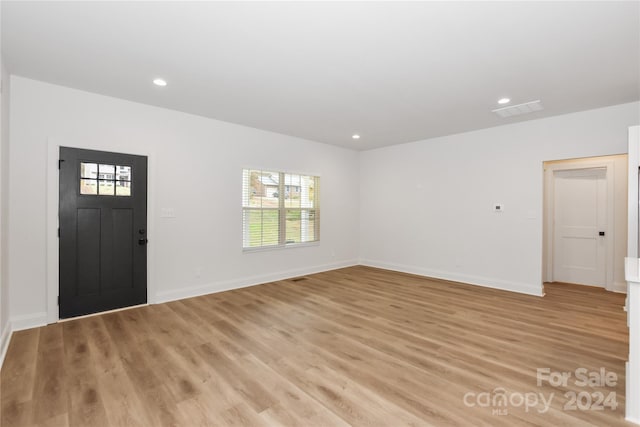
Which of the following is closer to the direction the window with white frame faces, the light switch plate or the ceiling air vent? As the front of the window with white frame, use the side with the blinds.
the ceiling air vent

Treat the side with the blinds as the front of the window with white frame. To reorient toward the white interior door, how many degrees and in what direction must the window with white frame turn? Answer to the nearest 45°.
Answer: approximately 45° to its left

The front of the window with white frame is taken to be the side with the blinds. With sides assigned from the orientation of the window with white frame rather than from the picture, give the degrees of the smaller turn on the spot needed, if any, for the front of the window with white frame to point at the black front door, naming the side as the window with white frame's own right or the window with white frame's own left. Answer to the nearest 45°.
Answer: approximately 90° to the window with white frame's own right

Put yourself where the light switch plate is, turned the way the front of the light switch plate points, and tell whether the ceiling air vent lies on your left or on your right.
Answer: on your left

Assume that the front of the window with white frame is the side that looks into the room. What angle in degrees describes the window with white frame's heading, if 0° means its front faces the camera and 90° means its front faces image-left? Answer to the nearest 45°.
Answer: approximately 315°

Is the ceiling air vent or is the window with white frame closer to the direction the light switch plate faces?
the ceiling air vent

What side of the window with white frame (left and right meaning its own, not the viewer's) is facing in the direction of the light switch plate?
right

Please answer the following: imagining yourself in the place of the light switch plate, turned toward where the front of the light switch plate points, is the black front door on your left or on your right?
on your right

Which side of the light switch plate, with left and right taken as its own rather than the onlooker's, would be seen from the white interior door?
left

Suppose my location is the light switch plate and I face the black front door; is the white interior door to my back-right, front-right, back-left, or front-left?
back-left

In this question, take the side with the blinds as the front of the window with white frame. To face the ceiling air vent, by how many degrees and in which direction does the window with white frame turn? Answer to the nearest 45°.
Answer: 0° — it already faces it
